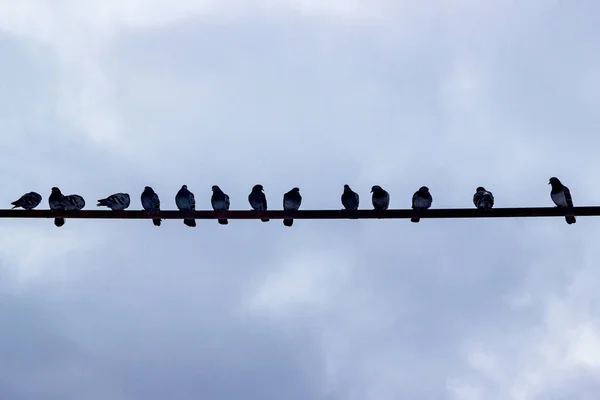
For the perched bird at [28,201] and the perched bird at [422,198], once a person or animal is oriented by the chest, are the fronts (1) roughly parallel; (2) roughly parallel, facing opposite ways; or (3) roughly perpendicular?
roughly perpendicular

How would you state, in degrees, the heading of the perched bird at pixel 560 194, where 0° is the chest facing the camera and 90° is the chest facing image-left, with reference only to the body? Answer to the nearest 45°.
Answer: approximately 90°

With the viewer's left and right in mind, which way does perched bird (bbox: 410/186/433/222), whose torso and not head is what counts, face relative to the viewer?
facing the viewer and to the right of the viewer

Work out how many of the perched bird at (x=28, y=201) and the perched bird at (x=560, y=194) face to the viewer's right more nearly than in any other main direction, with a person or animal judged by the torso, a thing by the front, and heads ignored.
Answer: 1

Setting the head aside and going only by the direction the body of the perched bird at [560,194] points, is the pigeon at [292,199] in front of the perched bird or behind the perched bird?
in front

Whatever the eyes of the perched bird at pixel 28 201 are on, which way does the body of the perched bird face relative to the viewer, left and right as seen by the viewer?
facing to the right of the viewer

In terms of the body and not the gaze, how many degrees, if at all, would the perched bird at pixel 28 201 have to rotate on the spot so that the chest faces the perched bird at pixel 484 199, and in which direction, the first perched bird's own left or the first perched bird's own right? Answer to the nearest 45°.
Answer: approximately 45° to the first perched bird's own right

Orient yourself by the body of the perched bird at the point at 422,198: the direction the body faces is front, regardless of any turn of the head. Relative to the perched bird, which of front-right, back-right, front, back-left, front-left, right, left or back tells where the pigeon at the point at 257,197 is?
back-right

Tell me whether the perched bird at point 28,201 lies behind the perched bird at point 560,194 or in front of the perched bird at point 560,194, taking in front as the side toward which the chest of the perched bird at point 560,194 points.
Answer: in front
